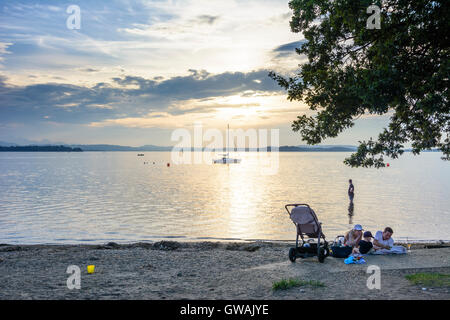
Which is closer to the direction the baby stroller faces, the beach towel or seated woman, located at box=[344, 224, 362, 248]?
the seated woman

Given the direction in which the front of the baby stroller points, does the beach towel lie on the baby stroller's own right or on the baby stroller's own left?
on the baby stroller's own right

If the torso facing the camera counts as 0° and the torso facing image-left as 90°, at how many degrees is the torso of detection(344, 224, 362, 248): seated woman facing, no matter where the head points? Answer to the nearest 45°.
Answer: approximately 270°

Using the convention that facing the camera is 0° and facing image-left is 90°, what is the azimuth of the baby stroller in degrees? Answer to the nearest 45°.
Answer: approximately 225°
